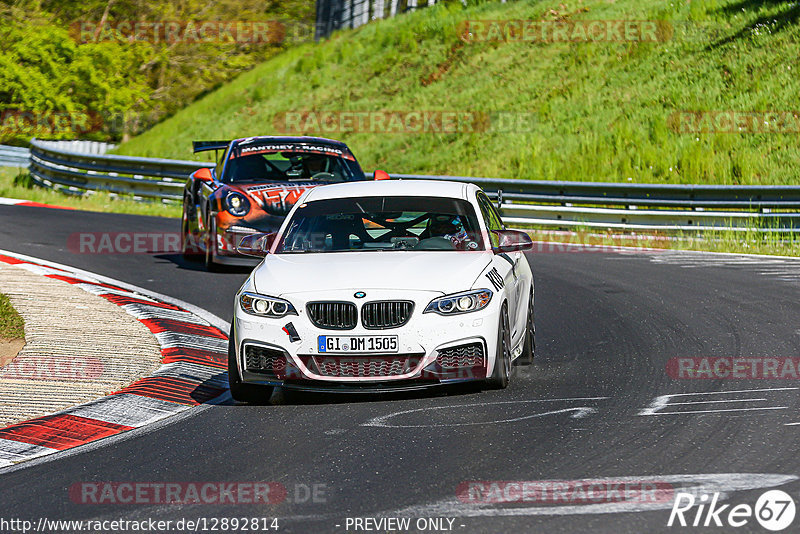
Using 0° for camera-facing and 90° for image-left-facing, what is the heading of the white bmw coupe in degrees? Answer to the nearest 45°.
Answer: approximately 0°

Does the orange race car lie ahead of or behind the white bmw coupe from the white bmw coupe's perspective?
behind

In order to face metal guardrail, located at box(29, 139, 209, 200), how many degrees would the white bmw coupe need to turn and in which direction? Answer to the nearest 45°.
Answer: approximately 180°

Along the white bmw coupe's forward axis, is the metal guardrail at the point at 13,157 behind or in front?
behind

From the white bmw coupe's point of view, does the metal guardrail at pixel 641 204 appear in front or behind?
behind
